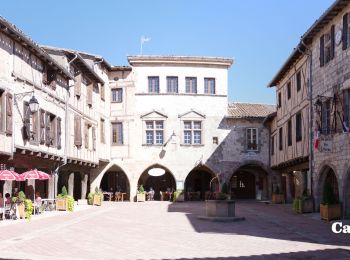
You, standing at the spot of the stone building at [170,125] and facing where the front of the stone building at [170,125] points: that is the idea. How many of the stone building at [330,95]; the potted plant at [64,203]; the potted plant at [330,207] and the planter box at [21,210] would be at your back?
0

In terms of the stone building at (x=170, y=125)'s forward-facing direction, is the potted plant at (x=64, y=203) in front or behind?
in front

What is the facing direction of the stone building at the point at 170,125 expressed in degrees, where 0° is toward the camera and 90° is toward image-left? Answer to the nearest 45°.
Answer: approximately 0°

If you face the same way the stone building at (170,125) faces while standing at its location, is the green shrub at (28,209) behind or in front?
in front

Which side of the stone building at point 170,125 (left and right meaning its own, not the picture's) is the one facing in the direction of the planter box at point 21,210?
front

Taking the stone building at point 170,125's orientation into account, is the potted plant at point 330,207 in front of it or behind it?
in front

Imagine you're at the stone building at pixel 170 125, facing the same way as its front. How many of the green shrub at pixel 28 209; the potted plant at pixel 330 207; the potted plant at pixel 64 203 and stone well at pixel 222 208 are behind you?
0
